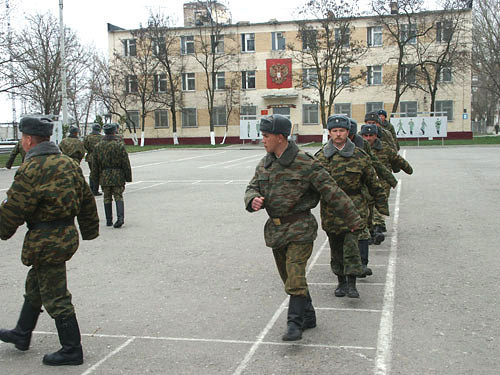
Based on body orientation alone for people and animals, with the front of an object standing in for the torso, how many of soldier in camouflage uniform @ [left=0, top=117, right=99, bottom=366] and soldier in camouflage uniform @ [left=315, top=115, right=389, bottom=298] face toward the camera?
1

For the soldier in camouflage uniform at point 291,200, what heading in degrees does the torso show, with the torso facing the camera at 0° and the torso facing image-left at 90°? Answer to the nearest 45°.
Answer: approximately 45°

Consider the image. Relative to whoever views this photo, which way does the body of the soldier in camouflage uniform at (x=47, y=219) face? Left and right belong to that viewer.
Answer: facing away from the viewer and to the left of the viewer

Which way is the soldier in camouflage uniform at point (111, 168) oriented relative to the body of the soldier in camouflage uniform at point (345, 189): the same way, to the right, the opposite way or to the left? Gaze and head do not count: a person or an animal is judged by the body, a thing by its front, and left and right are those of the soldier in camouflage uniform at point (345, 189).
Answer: the opposite way

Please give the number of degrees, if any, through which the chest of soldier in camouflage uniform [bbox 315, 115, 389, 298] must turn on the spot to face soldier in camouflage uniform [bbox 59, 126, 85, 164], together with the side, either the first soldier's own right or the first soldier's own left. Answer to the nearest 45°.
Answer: approximately 135° to the first soldier's own right

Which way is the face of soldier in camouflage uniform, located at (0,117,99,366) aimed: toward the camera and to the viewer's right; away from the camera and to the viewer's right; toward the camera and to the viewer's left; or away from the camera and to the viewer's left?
away from the camera and to the viewer's left

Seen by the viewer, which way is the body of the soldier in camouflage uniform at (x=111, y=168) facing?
away from the camera

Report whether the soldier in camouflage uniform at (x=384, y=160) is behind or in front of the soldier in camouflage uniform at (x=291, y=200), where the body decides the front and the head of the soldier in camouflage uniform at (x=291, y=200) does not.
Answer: behind

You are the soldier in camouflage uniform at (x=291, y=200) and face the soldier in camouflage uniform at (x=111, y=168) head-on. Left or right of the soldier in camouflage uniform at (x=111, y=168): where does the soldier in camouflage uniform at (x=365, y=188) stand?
right
